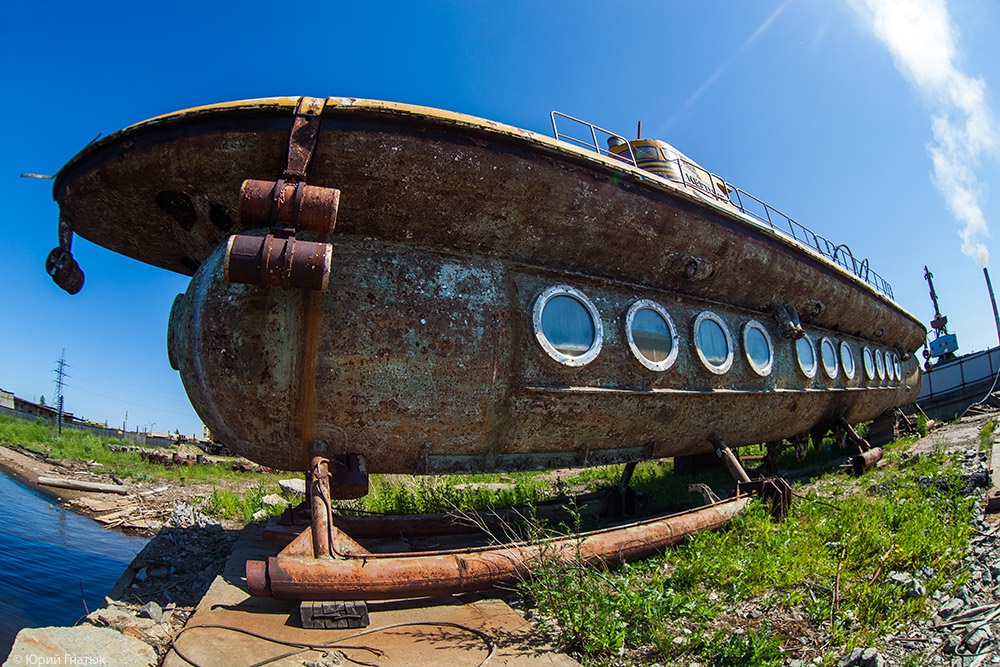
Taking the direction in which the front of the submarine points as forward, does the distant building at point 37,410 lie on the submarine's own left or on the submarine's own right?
on the submarine's own right

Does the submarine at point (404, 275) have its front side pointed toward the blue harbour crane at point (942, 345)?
no

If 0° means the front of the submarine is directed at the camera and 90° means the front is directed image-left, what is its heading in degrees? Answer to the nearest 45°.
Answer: approximately 45°

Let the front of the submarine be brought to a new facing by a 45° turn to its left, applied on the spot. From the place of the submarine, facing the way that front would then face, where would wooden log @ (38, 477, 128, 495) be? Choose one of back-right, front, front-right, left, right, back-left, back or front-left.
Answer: back-right
